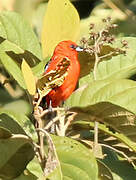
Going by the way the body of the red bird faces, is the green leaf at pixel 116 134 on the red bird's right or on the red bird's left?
on the red bird's right

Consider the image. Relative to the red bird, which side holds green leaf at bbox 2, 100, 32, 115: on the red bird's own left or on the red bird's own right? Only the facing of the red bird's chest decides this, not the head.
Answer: on the red bird's own left

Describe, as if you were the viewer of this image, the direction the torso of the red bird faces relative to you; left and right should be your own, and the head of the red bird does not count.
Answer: facing to the right of the viewer

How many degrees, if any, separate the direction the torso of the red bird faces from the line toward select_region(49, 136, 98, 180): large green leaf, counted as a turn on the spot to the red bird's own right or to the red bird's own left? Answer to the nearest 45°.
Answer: approximately 90° to the red bird's own right
